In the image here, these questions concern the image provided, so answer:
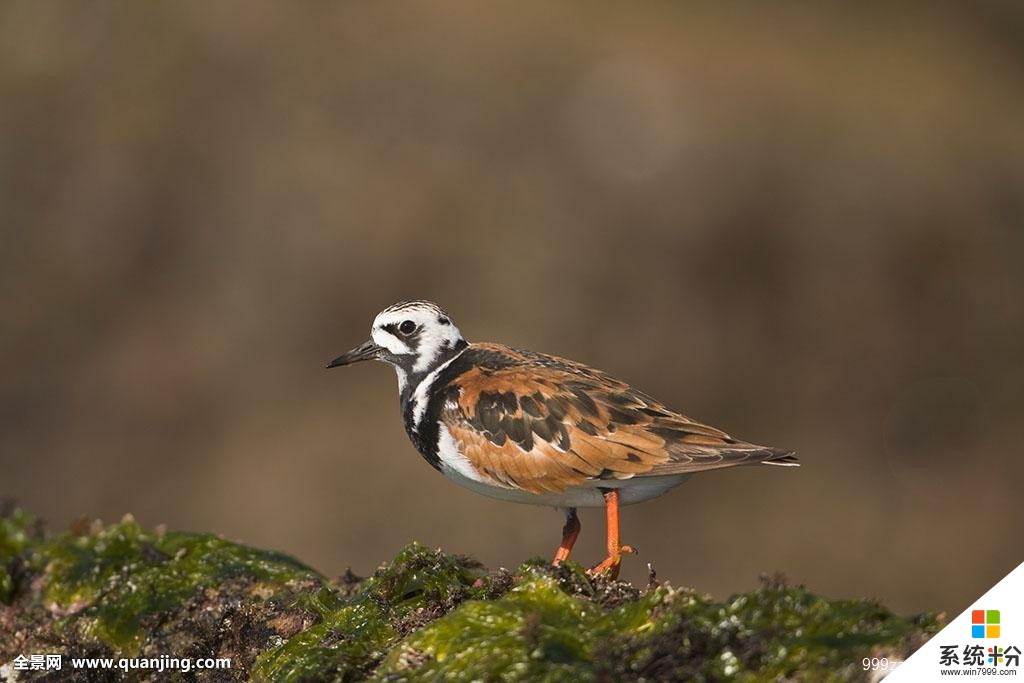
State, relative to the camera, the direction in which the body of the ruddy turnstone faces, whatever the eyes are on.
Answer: to the viewer's left

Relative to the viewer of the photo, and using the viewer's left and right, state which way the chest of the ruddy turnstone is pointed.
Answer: facing to the left of the viewer
